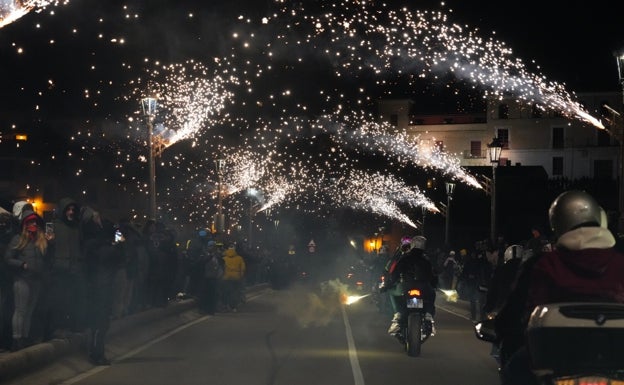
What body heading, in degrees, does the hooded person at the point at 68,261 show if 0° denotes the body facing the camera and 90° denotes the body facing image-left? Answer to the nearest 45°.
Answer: approximately 315°

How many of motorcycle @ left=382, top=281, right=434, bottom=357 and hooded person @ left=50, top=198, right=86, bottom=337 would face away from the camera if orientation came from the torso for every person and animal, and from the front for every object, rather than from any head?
1

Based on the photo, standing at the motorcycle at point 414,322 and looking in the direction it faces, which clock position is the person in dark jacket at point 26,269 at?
The person in dark jacket is roughly at 8 o'clock from the motorcycle.

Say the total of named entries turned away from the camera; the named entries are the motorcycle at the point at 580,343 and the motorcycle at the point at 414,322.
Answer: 2

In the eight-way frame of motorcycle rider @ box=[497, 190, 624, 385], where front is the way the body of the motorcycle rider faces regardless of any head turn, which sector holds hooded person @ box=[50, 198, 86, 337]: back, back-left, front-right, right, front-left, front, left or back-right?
front-left

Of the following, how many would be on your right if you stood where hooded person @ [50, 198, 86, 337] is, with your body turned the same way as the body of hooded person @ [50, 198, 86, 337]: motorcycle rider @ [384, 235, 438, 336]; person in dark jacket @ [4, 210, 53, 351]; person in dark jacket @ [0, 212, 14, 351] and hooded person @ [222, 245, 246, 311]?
2

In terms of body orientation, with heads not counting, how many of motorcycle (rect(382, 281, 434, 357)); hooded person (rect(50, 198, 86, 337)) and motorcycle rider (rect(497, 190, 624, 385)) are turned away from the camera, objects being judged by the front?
2

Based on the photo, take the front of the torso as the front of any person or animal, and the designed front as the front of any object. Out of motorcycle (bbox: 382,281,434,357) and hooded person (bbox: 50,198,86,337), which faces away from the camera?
the motorcycle

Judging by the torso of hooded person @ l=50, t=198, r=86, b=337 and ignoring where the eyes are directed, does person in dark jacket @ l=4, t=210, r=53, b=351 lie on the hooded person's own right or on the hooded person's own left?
on the hooded person's own right

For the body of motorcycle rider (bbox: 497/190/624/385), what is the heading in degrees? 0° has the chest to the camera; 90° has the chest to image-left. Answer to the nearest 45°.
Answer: approximately 180°

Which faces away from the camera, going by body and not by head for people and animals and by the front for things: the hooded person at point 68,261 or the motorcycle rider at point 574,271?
the motorcycle rider

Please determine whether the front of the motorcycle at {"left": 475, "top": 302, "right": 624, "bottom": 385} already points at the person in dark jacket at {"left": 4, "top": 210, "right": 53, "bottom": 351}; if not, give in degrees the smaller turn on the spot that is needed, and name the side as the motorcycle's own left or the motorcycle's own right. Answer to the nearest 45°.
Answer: approximately 45° to the motorcycle's own left

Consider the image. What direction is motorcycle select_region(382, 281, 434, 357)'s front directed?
away from the camera

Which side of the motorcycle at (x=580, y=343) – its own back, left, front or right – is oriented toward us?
back
